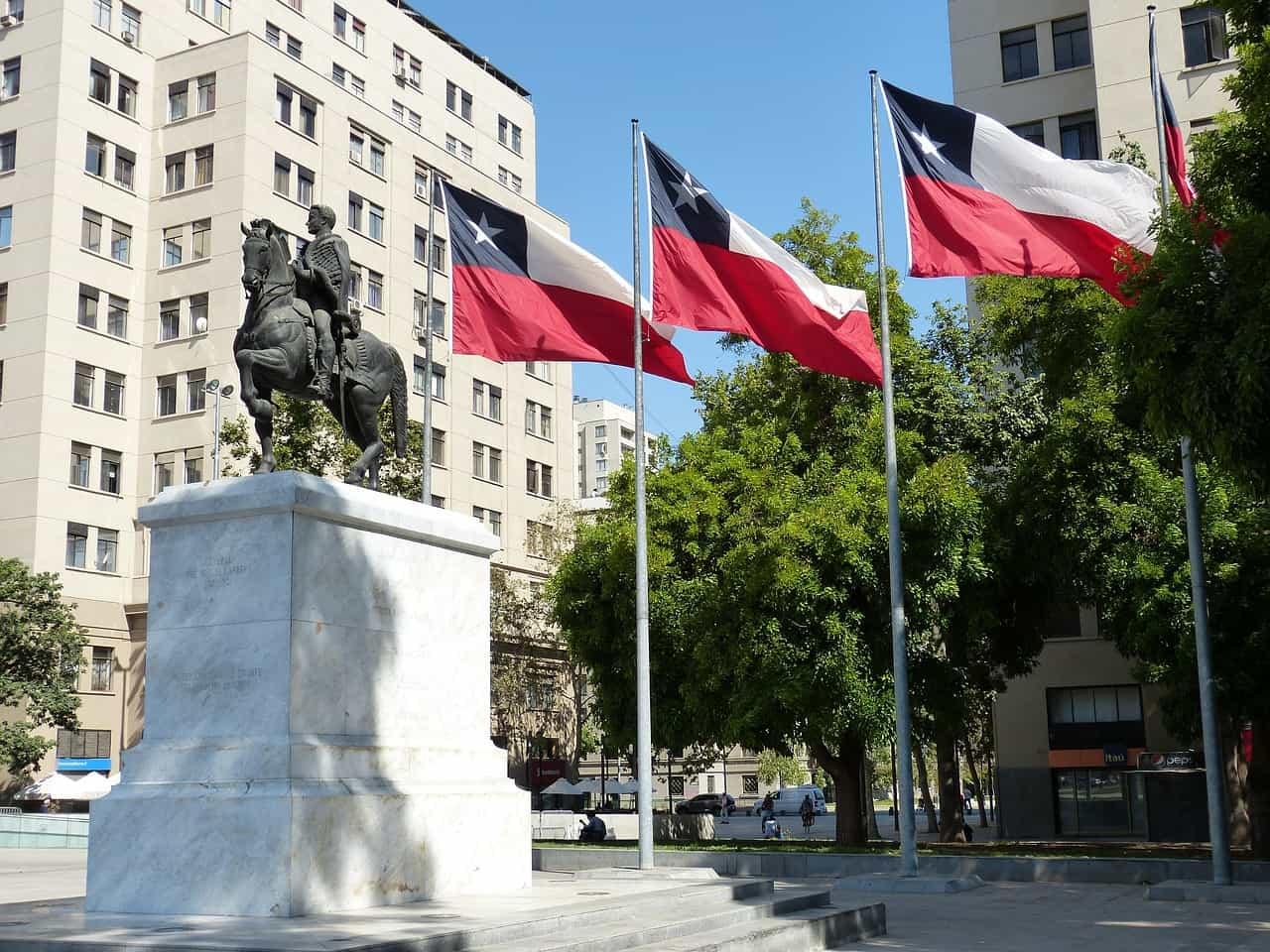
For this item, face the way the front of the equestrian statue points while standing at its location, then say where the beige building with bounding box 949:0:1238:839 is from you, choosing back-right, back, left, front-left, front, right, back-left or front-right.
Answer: back

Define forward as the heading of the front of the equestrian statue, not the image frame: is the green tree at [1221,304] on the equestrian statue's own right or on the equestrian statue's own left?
on the equestrian statue's own left

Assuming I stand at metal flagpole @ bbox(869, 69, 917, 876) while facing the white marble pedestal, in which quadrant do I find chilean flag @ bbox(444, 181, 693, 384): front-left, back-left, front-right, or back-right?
front-right

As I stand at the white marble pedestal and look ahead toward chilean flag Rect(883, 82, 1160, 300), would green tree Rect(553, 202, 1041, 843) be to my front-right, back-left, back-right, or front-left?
front-left

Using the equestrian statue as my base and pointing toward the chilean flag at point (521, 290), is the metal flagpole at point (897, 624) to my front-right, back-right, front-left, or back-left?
front-right

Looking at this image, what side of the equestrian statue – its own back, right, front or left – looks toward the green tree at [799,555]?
back

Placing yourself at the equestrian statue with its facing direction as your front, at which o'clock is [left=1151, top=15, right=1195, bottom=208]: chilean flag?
The chilean flag is roughly at 7 o'clock from the equestrian statue.

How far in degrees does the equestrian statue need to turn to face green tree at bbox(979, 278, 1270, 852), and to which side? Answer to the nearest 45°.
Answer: approximately 180°

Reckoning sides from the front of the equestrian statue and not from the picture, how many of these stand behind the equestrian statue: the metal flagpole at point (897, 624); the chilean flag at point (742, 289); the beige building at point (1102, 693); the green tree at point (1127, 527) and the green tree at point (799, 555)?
5

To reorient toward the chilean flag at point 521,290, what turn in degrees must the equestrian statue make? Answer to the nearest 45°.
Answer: approximately 180°

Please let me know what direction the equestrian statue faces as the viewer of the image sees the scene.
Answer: facing the viewer and to the left of the viewer

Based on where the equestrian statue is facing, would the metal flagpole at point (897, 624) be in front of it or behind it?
behind

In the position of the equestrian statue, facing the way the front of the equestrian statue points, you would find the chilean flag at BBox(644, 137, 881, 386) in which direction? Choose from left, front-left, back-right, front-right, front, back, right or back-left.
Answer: back
